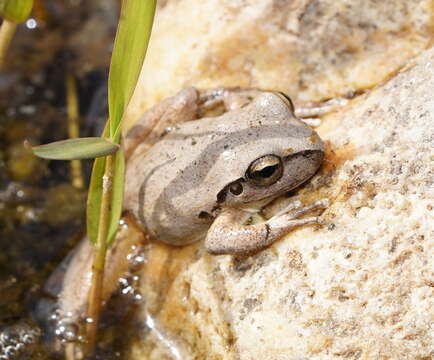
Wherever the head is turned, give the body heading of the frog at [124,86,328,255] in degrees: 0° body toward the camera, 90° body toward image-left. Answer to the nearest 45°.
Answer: approximately 270°

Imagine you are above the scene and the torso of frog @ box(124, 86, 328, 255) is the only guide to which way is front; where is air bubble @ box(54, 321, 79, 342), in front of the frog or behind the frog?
behind

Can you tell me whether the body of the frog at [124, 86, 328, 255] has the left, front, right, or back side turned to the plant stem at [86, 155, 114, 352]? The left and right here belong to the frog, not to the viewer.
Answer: back
